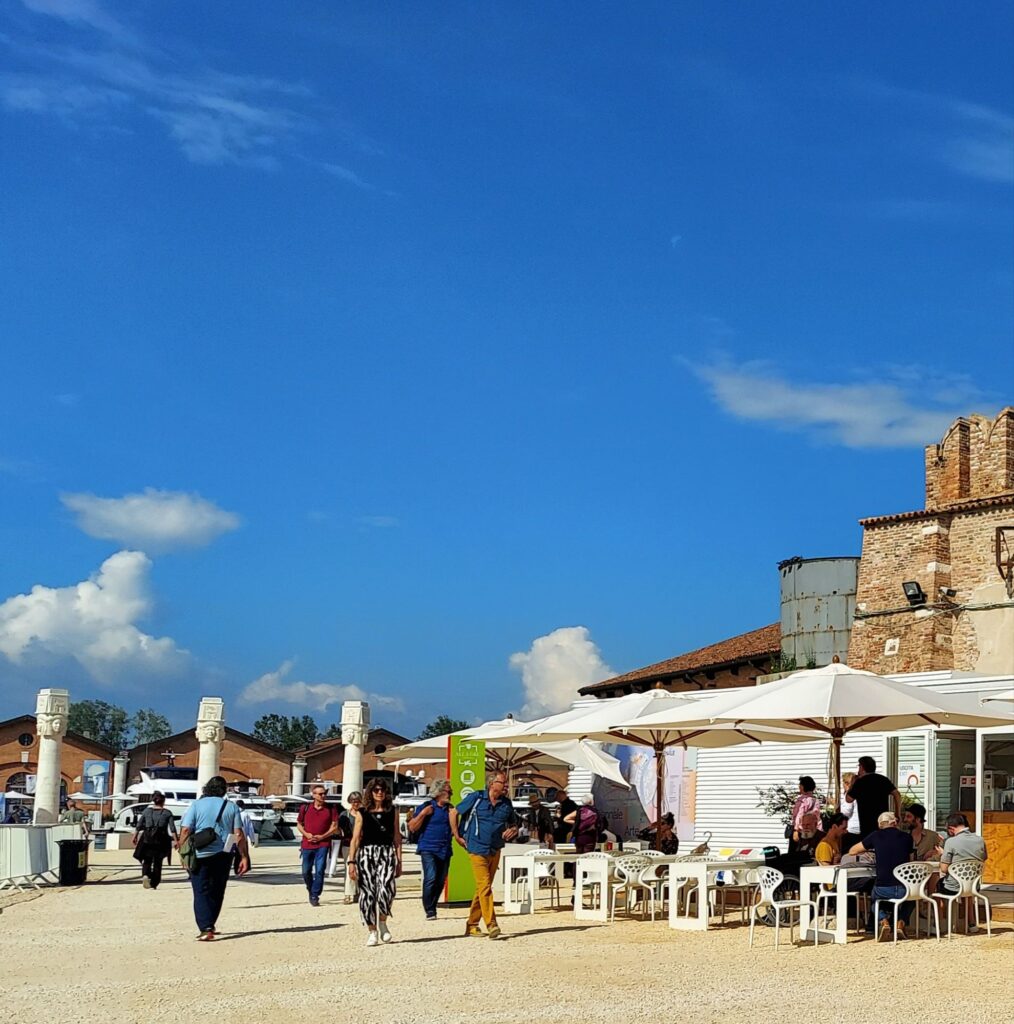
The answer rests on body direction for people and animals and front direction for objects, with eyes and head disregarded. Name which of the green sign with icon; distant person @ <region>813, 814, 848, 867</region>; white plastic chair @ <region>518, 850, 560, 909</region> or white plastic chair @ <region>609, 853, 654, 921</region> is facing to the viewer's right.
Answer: the distant person

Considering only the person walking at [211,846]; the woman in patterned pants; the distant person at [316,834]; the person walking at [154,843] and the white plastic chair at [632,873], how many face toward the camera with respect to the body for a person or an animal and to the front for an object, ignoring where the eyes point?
2

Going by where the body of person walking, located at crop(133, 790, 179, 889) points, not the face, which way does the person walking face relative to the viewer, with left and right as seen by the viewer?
facing away from the viewer

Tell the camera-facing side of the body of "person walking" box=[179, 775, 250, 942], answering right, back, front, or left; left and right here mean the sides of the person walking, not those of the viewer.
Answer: back

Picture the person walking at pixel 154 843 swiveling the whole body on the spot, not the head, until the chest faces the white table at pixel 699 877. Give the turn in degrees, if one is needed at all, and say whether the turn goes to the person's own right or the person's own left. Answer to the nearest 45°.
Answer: approximately 135° to the person's own right

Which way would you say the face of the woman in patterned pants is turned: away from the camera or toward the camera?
toward the camera

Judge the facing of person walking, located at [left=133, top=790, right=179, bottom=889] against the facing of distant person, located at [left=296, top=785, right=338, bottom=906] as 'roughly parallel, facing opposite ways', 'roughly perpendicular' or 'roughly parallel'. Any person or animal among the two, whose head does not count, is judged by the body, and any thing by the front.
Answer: roughly parallel, facing opposite ways

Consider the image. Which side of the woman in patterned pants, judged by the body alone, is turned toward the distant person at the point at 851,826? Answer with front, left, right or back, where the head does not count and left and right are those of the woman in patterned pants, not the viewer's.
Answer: left

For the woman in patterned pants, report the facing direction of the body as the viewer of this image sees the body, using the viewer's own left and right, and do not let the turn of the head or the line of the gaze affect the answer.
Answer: facing the viewer

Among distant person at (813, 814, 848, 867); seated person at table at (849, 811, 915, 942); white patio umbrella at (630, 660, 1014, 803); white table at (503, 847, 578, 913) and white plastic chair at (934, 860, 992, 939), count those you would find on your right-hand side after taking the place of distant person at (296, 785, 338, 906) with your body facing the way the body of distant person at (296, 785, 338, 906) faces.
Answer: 0

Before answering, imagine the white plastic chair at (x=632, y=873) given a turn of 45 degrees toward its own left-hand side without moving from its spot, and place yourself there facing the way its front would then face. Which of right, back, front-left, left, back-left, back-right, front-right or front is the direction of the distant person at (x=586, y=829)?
front-right

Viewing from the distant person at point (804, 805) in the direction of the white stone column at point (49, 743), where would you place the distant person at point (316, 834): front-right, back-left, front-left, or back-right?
front-left

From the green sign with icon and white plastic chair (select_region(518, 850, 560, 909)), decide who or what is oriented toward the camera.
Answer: the green sign with icon

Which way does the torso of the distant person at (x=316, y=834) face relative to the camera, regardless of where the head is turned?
toward the camera

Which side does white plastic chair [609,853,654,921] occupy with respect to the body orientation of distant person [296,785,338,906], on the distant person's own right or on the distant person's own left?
on the distant person's own left

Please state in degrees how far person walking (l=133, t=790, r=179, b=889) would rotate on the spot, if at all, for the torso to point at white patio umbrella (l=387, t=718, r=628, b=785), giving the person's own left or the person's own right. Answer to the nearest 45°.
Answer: approximately 90° to the person's own right
